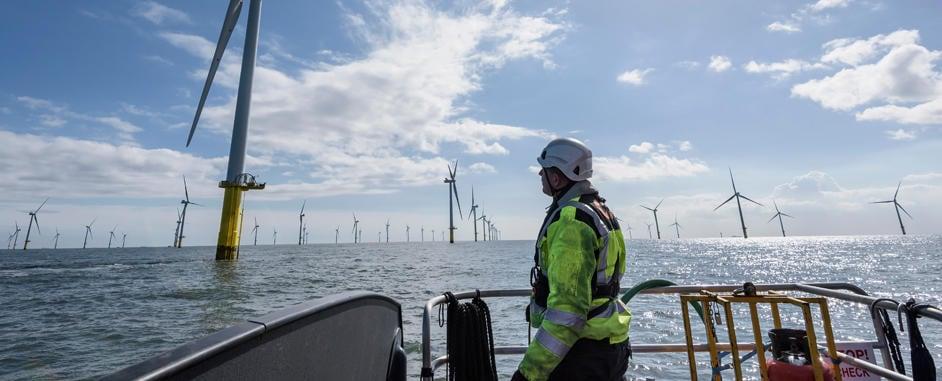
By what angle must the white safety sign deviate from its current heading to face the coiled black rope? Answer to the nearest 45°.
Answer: approximately 45° to its right

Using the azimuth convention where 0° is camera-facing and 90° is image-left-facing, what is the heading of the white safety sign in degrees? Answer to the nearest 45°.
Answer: approximately 0°
